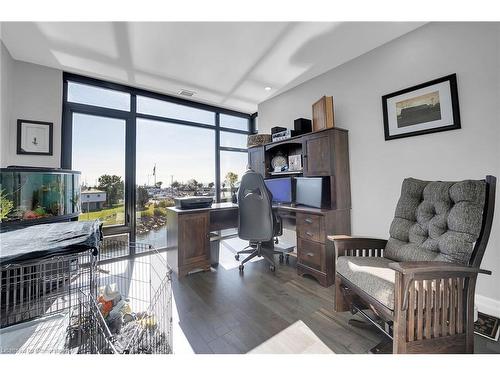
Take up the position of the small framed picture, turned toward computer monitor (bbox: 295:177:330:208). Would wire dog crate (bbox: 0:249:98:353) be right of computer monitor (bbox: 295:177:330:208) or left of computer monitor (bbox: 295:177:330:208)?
right

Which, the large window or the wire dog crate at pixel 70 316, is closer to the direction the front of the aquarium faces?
the wire dog crate

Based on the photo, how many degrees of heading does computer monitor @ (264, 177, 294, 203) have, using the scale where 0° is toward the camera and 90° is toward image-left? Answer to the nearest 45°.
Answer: approximately 45°

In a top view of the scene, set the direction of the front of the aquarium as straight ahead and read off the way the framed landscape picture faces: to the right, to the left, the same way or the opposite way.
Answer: to the right

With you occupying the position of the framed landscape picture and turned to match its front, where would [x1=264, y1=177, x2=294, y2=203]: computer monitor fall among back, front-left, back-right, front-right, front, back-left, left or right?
front-right

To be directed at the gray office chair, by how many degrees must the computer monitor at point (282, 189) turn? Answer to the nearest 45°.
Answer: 0° — it already faces it

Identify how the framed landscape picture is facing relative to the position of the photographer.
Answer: facing the viewer and to the left of the viewer

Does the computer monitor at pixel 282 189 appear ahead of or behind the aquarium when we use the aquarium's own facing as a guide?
ahead

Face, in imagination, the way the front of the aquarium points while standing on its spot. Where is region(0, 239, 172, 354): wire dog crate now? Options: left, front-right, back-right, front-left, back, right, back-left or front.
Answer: front-right

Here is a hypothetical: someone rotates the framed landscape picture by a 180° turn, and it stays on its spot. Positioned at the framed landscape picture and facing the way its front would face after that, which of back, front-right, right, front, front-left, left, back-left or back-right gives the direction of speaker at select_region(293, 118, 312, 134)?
back-left

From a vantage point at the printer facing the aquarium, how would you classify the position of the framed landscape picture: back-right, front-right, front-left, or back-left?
back-left

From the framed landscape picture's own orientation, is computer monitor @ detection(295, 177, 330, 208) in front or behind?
in front
